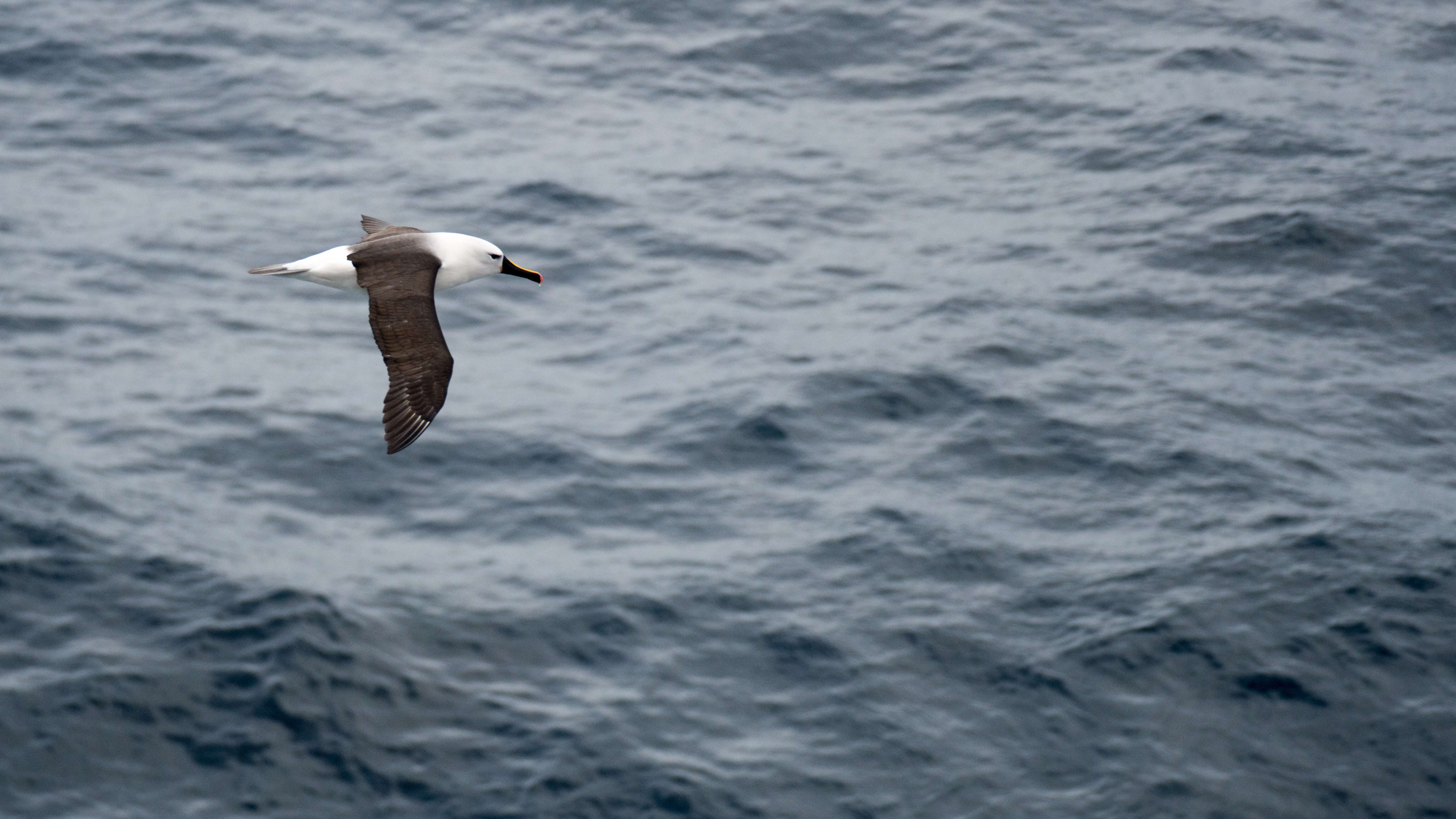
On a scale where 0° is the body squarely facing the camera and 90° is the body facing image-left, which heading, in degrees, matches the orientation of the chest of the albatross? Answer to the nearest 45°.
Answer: approximately 270°
